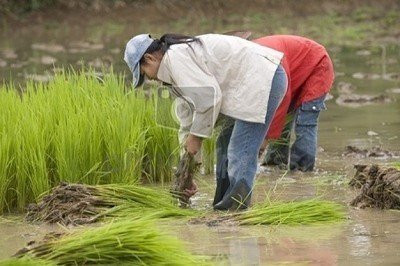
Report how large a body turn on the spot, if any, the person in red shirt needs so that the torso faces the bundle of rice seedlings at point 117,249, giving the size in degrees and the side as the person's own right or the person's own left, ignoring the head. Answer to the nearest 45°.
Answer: approximately 90° to the person's own left

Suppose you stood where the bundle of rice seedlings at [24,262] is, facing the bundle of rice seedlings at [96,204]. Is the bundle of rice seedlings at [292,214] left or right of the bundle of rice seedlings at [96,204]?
right

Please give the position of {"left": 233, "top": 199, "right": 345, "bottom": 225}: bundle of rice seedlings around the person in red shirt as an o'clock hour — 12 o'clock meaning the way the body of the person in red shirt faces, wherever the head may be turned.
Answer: The bundle of rice seedlings is roughly at 9 o'clock from the person in red shirt.

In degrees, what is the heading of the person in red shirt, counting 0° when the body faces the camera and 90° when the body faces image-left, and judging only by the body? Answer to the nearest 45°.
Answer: approximately 90°

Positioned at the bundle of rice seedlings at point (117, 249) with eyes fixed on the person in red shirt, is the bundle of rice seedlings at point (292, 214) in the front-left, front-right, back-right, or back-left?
front-right
